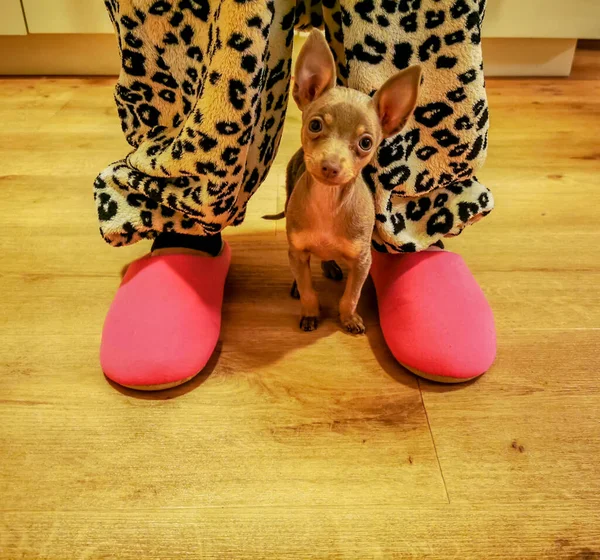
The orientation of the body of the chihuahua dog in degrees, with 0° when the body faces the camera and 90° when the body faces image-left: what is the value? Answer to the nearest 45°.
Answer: approximately 0°
